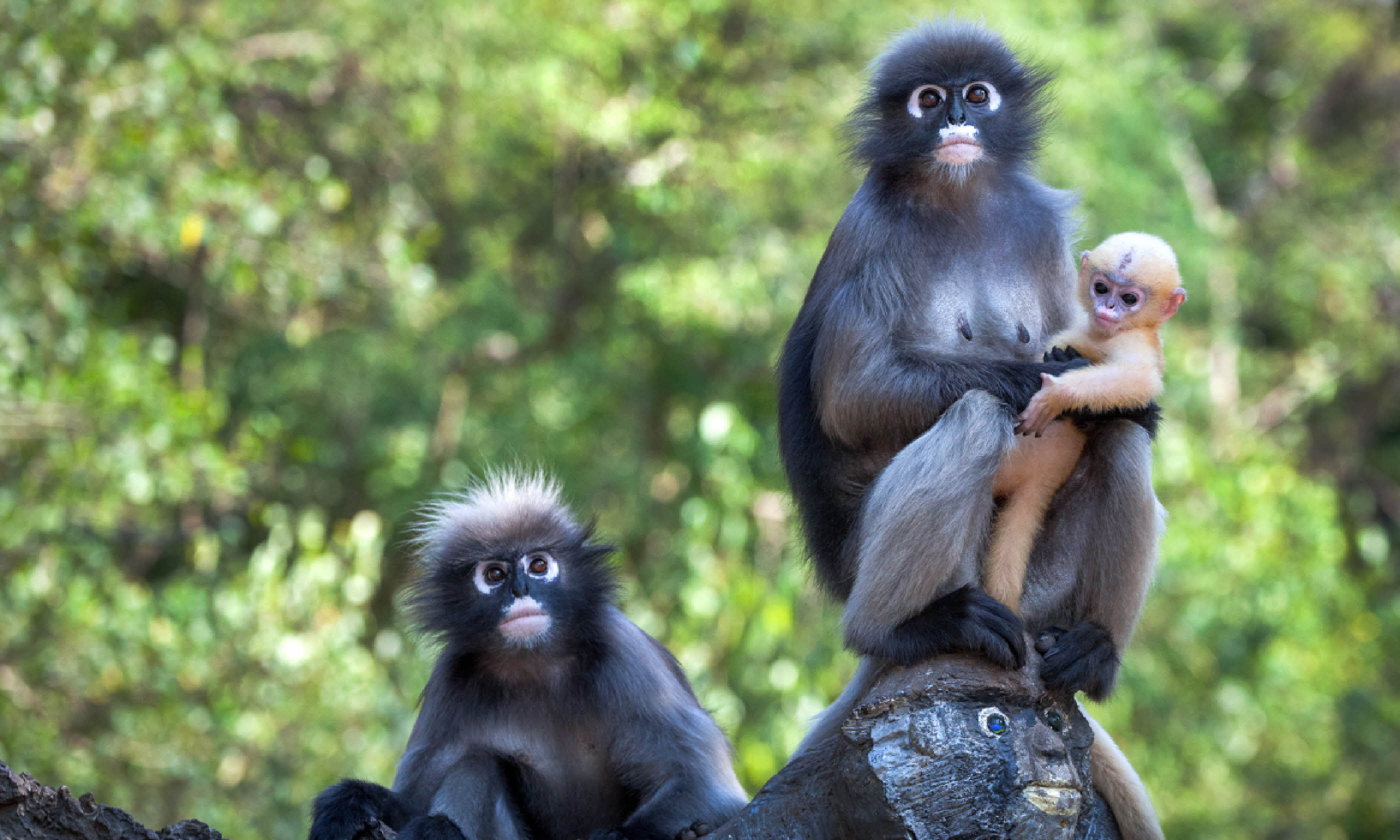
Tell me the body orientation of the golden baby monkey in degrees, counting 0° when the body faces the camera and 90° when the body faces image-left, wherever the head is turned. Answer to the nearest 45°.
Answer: approximately 45°

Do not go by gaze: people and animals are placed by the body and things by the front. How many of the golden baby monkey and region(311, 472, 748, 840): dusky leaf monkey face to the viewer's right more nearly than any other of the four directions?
0

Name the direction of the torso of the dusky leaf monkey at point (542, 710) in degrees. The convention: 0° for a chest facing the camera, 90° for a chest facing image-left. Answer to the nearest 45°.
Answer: approximately 0°

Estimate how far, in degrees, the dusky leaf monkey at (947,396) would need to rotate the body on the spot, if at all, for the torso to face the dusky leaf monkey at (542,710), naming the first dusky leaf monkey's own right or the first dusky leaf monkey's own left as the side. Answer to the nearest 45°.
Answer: approximately 135° to the first dusky leaf monkey's own right

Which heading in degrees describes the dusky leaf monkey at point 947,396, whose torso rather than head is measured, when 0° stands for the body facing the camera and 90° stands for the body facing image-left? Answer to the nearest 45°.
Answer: approximately 315°

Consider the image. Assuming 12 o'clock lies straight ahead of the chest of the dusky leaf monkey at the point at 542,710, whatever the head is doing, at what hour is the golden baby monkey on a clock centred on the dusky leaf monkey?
The golden baby monkey is roughly at 10 o'clock from the dusky leaf monkey.

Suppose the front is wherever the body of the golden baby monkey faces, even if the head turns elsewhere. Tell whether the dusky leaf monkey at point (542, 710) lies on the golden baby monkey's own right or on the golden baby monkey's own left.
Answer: on the golden baby monkey's own right

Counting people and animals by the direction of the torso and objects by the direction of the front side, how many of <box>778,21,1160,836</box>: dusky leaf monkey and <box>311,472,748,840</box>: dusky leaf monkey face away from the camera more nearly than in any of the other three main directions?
0

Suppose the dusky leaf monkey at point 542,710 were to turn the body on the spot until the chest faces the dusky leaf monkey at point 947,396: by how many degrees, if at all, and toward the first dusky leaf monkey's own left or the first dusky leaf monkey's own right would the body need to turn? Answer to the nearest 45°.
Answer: approximately 45° to the first dusky leaf monkey's own left
